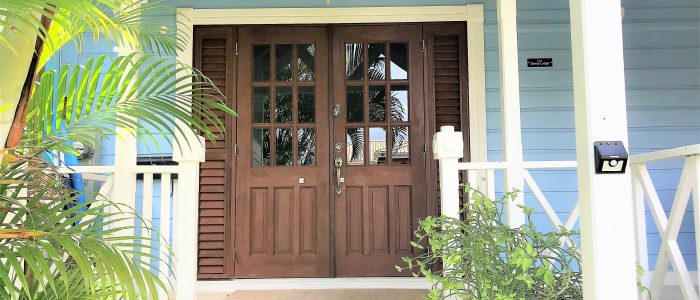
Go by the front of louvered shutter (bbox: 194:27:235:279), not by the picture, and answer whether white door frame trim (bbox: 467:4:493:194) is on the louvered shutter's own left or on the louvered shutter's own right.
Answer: on the louvered shutter's own left

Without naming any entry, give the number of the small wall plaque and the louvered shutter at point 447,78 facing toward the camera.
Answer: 2

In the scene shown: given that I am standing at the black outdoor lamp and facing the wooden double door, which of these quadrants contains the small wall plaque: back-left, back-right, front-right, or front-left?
front-right

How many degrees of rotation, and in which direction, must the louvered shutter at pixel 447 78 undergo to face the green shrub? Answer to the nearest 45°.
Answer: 0° — it already faces it

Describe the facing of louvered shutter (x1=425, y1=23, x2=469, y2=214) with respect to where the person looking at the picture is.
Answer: facing the viewer

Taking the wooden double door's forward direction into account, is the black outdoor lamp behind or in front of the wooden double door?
in front

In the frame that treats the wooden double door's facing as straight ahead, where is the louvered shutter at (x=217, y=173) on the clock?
The louvered shutter is roughly at 3 o'clock from the wooden double door.

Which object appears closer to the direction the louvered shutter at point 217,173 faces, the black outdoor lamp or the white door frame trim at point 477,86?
the black outdoor lamp

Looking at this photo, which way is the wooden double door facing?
toward the camera
